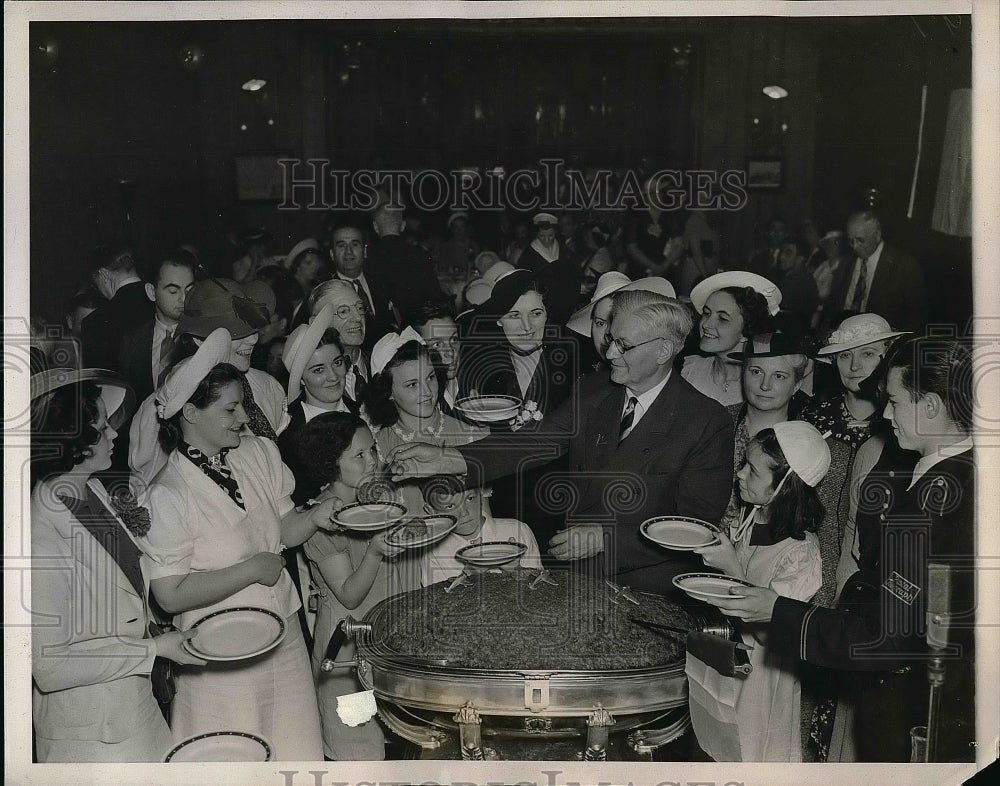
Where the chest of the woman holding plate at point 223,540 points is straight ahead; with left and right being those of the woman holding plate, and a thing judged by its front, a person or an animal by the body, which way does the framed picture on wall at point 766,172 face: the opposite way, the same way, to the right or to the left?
to the right

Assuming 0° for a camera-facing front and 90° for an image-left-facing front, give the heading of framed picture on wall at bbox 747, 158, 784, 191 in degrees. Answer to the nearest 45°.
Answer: approximately 0°

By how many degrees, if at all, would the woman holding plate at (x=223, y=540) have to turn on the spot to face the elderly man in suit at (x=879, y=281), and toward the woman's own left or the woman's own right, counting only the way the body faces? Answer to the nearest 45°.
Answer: approximately 45° to the woman's own left

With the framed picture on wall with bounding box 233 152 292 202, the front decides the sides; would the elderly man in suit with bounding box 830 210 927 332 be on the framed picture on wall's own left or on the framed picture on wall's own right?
on the framed picture on wall's own left

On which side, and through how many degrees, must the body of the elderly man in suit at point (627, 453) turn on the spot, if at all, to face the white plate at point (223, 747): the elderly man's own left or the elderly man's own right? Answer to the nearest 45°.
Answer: approximately 45° to the elderly man's own right

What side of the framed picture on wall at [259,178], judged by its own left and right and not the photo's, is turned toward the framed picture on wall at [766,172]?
left
